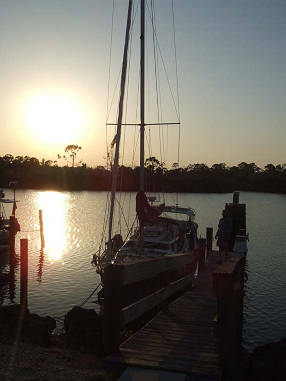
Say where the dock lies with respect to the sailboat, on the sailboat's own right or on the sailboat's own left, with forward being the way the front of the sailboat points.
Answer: on the sailboat's own left

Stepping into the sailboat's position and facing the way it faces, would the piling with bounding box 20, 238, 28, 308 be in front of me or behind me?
in front

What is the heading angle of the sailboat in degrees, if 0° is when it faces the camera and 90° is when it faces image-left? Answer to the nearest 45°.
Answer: approximately 45°

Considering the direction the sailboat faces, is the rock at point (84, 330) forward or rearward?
forward

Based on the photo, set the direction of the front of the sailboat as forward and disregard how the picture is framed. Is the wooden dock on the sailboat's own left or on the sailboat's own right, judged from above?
on the sailboat's own left

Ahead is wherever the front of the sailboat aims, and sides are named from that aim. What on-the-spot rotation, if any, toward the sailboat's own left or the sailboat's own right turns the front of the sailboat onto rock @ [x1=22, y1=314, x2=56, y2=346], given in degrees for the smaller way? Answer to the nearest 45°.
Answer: approximately 45° to the sailboat's own left
